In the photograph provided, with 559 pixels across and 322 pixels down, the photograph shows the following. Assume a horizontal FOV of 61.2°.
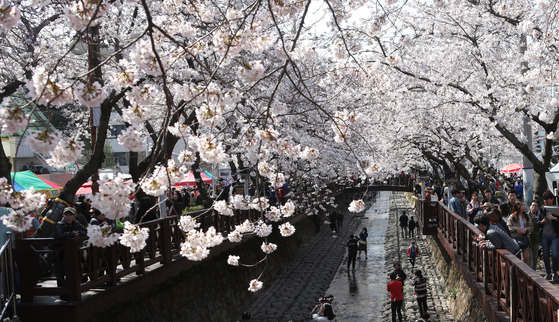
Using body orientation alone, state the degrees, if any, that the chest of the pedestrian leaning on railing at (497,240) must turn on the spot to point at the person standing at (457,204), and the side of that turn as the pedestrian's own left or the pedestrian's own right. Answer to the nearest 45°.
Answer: approximately 90° to the pedestrian's own right

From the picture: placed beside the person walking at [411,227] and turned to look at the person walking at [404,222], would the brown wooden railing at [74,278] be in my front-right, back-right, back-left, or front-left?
back-left

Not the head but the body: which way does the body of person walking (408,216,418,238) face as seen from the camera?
away from the camera

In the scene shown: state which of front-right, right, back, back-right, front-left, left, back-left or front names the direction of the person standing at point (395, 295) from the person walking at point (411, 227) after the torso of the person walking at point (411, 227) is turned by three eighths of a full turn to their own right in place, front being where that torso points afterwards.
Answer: front-right

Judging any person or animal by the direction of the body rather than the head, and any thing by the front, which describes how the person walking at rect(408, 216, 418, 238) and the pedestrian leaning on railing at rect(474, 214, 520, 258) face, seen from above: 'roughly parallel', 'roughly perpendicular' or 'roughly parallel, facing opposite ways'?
roughly perpendicular

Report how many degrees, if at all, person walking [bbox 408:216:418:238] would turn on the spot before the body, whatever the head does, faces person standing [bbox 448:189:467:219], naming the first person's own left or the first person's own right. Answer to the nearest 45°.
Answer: approximately 180°

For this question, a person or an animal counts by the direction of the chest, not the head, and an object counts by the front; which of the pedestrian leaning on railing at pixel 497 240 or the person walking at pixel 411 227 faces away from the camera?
the person walking

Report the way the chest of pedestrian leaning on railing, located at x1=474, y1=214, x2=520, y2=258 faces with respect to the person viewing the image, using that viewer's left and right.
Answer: facing to the left of the viewer
